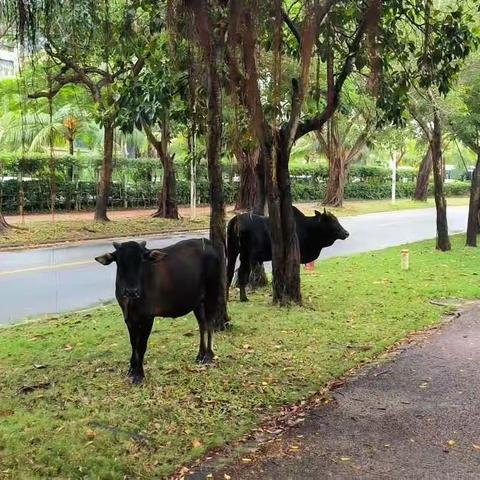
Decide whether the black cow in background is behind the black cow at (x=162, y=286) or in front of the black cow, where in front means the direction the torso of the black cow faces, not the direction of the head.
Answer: behind

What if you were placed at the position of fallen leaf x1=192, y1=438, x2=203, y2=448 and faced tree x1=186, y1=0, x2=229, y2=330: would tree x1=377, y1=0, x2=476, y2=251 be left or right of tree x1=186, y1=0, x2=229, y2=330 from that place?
right

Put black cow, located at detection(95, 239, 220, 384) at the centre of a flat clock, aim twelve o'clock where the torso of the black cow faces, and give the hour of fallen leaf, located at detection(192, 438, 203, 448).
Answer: The fallen leaf is roughly at 10 o'clock from the black cow.

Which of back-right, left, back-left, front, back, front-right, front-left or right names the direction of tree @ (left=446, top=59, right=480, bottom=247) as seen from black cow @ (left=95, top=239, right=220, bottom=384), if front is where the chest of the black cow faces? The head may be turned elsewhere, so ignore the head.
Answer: back

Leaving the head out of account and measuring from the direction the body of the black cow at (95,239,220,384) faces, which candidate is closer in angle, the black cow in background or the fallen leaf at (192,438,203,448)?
the fallen leaf

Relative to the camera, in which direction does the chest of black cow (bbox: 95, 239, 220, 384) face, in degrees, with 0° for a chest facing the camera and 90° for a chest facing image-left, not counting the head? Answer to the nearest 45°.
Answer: approximately 45°

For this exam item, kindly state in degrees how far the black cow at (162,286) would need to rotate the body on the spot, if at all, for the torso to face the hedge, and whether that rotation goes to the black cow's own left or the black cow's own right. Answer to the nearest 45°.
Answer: approximately 135° to the black cow's own right

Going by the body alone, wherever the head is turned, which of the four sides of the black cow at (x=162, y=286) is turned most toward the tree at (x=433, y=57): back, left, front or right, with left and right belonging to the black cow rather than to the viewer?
back

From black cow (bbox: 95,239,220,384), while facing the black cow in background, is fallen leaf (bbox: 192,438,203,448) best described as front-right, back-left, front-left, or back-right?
back-right

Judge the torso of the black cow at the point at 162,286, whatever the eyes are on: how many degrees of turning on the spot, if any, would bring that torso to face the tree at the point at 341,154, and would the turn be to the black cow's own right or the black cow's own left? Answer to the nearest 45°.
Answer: approximately 135° to the black cow's own right
